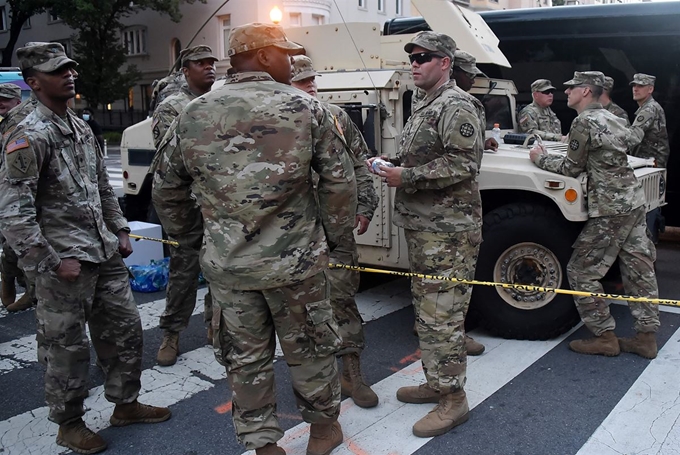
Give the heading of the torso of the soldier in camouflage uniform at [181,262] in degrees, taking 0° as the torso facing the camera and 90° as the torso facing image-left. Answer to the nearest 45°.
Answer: approximately 315°

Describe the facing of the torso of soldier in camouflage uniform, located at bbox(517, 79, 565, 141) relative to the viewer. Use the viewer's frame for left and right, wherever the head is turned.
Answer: facing the viewer and to the right of the viewer

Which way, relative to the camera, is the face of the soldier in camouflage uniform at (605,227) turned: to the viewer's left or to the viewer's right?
to the viewer's left

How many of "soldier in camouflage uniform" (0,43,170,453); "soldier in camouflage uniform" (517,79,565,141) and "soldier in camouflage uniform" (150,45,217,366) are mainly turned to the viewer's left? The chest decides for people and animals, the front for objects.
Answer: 0

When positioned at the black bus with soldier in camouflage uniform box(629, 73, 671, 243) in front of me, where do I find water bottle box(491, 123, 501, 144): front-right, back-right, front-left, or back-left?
front-right

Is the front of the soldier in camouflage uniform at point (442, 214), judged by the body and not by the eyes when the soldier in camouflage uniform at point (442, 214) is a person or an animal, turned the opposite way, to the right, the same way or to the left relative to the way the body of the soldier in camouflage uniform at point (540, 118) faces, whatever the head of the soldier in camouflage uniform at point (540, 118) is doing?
to the right

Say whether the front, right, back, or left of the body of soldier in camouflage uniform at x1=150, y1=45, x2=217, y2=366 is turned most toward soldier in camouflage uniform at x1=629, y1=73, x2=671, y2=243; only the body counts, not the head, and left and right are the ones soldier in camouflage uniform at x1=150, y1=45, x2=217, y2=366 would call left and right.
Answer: left

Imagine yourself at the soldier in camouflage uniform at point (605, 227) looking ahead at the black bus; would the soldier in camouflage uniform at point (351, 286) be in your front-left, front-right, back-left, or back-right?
back-left

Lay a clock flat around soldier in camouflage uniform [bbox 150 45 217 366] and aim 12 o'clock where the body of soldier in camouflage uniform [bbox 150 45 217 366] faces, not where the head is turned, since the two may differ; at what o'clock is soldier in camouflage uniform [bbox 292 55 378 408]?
soldier in camouflage uniform [bbox 292 55 378 408] is roughly at 12 o'clock from soldier in camouflage uniform [bbox 150 45 217 366].

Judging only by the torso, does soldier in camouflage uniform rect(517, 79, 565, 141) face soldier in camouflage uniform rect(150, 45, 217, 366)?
no

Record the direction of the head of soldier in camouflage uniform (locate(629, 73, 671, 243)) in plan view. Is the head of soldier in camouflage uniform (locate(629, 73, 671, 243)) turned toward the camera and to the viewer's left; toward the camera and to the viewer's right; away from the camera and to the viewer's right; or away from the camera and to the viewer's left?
toward the camera and to the viewer's left

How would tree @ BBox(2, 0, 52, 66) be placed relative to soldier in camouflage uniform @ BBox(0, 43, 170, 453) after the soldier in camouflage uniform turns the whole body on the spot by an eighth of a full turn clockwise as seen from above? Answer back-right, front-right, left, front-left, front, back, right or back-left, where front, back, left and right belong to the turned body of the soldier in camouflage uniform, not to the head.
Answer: back

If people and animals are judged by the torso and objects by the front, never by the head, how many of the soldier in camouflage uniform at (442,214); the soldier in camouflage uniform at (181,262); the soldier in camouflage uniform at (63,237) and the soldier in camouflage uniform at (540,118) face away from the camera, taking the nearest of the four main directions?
0

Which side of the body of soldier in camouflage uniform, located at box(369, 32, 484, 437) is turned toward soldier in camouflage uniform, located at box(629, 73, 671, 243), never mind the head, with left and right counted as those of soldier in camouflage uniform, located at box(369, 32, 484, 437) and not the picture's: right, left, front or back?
back
